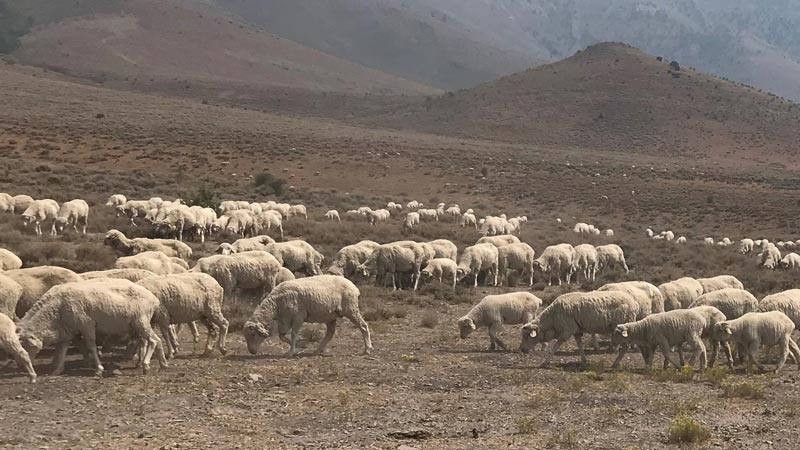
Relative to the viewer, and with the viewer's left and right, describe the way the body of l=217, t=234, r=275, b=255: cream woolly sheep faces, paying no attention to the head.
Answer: facing to the left of the viewer

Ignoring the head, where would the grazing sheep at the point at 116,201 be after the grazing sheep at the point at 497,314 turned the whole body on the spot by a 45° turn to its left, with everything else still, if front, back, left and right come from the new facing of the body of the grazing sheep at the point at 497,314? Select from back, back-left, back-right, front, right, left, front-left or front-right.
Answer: right

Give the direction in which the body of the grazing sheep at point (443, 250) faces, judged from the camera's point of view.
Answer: to the viewer's left

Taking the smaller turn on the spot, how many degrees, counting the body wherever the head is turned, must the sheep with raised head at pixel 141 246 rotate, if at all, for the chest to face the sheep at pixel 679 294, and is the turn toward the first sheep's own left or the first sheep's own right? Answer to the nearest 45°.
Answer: approximately 135° to the first sheep's own left

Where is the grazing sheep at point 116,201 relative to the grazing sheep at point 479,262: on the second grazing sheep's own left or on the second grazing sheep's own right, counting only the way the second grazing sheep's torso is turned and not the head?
on the second grazing sheep's own right

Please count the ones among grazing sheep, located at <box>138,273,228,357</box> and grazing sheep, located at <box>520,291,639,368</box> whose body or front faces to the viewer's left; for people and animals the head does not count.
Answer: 2

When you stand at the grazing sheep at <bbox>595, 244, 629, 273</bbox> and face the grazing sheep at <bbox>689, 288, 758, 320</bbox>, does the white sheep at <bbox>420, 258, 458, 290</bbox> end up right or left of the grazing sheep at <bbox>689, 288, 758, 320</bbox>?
right

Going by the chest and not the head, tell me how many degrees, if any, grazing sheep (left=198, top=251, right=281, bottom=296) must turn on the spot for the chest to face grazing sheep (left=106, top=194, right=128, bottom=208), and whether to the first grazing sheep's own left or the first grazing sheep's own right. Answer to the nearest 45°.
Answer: approximately 90° to the first grazing sheep's own right

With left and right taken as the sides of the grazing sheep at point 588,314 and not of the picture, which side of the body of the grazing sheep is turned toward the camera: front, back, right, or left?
left

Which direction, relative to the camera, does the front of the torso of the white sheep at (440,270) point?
to the viewer's left

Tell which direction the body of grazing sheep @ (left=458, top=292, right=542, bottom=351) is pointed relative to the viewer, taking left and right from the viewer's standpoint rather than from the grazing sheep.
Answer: facing to the left of the viewer

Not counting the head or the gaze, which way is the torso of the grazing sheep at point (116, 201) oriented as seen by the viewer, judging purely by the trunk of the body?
to the viewer's left

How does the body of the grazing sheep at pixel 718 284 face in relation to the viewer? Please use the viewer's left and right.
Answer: facing to the left of the viewer

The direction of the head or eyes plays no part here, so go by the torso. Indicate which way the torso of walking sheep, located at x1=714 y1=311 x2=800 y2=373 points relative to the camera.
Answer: to the viewer's left

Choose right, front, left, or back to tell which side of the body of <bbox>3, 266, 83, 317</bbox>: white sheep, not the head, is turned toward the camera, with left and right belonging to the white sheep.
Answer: left

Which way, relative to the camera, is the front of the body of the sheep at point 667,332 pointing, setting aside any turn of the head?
to the viewer's left
